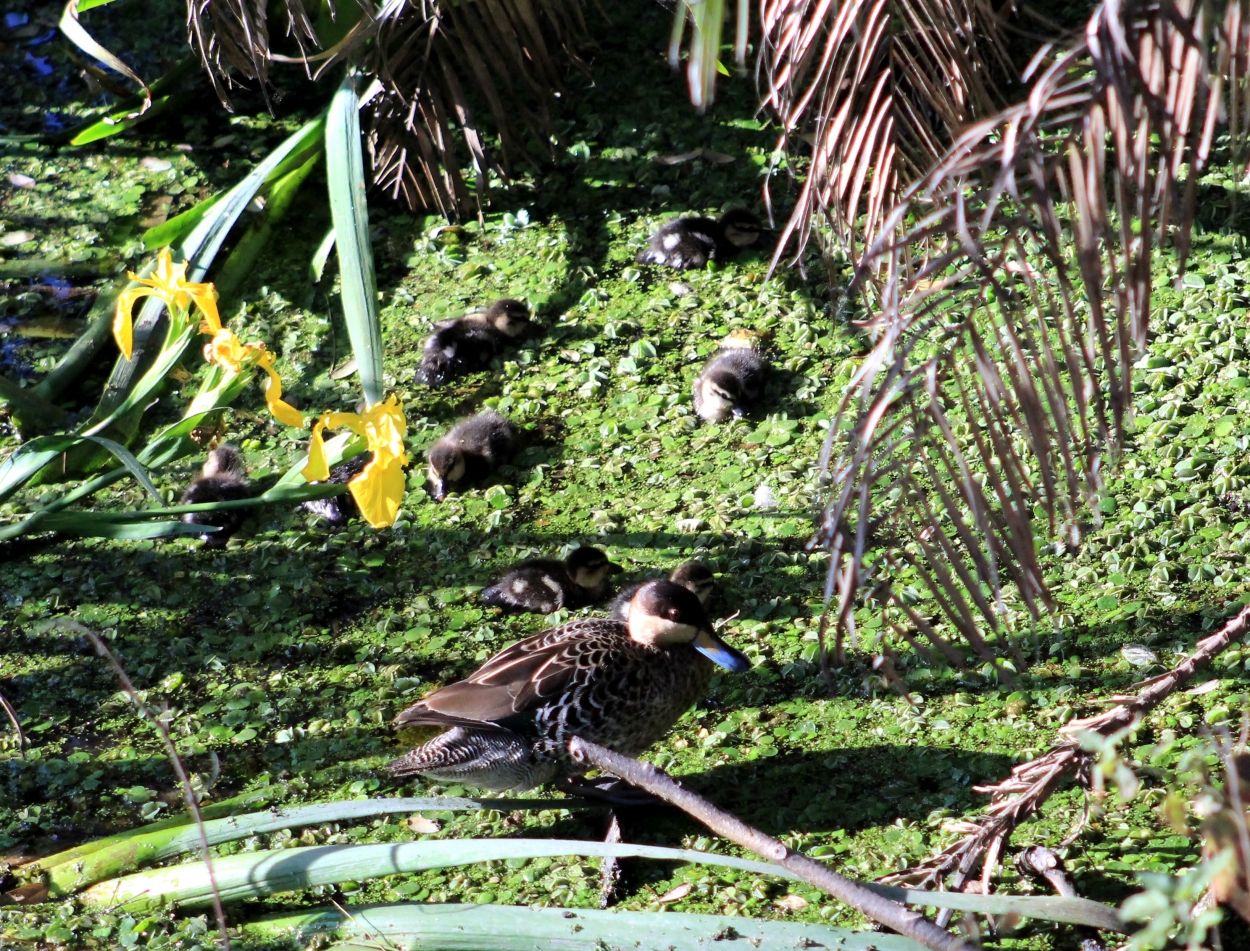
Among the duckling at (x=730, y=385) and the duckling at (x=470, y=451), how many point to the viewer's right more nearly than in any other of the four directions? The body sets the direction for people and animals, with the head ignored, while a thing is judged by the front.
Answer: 0

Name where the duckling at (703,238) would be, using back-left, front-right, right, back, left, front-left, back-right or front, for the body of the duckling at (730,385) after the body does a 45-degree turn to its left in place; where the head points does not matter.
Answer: back

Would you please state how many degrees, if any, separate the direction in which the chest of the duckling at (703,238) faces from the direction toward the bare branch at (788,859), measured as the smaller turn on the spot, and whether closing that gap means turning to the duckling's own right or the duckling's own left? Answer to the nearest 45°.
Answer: approximately 90° to the duckling's own right

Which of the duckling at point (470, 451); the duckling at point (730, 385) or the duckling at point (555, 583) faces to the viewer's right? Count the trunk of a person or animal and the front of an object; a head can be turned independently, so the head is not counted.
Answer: the duckling at point (555, 583)

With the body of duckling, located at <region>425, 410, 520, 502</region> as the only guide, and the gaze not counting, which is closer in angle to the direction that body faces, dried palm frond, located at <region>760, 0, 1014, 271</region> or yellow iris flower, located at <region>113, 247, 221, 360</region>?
the yellow iris flower

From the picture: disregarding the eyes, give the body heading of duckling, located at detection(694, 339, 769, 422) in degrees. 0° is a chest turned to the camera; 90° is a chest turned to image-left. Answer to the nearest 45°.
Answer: approximately 45°

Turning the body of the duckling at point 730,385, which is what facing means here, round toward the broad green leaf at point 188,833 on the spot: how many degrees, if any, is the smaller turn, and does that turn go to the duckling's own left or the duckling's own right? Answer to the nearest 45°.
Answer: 0° — it already faces it

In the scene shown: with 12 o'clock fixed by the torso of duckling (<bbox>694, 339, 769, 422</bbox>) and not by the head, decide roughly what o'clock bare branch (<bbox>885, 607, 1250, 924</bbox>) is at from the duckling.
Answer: The bare branch is roughly at 10 o'clock from the duckling.

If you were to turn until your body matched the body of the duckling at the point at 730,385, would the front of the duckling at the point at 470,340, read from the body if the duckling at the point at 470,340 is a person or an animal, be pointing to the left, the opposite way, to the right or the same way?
the opposite way

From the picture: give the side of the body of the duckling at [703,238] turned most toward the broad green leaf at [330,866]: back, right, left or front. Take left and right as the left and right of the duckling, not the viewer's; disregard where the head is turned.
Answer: right

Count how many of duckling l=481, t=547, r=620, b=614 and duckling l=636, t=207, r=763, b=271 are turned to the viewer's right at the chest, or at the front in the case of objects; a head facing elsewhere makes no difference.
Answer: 2

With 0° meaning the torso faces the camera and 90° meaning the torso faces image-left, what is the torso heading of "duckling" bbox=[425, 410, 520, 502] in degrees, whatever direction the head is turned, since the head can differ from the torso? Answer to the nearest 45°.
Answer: approximately 45°
